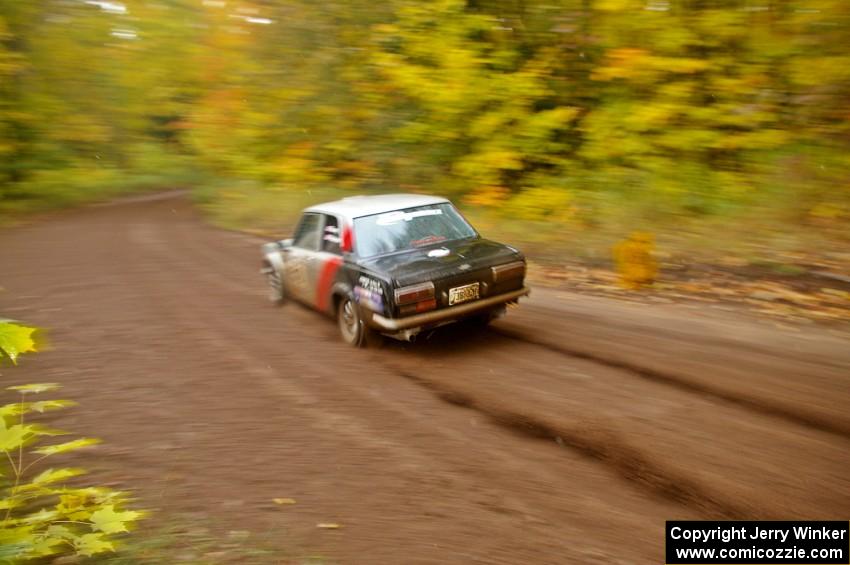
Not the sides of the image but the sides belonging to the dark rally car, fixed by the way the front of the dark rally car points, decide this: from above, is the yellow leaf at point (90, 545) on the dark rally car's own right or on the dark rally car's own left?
on the dark rally car's own left

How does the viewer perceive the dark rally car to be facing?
facing away from the viewer and to the left of the viewer

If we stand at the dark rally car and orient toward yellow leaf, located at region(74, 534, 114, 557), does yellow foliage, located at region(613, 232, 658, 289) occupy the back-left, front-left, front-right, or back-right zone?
back-left

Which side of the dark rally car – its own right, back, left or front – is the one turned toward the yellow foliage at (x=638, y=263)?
right
